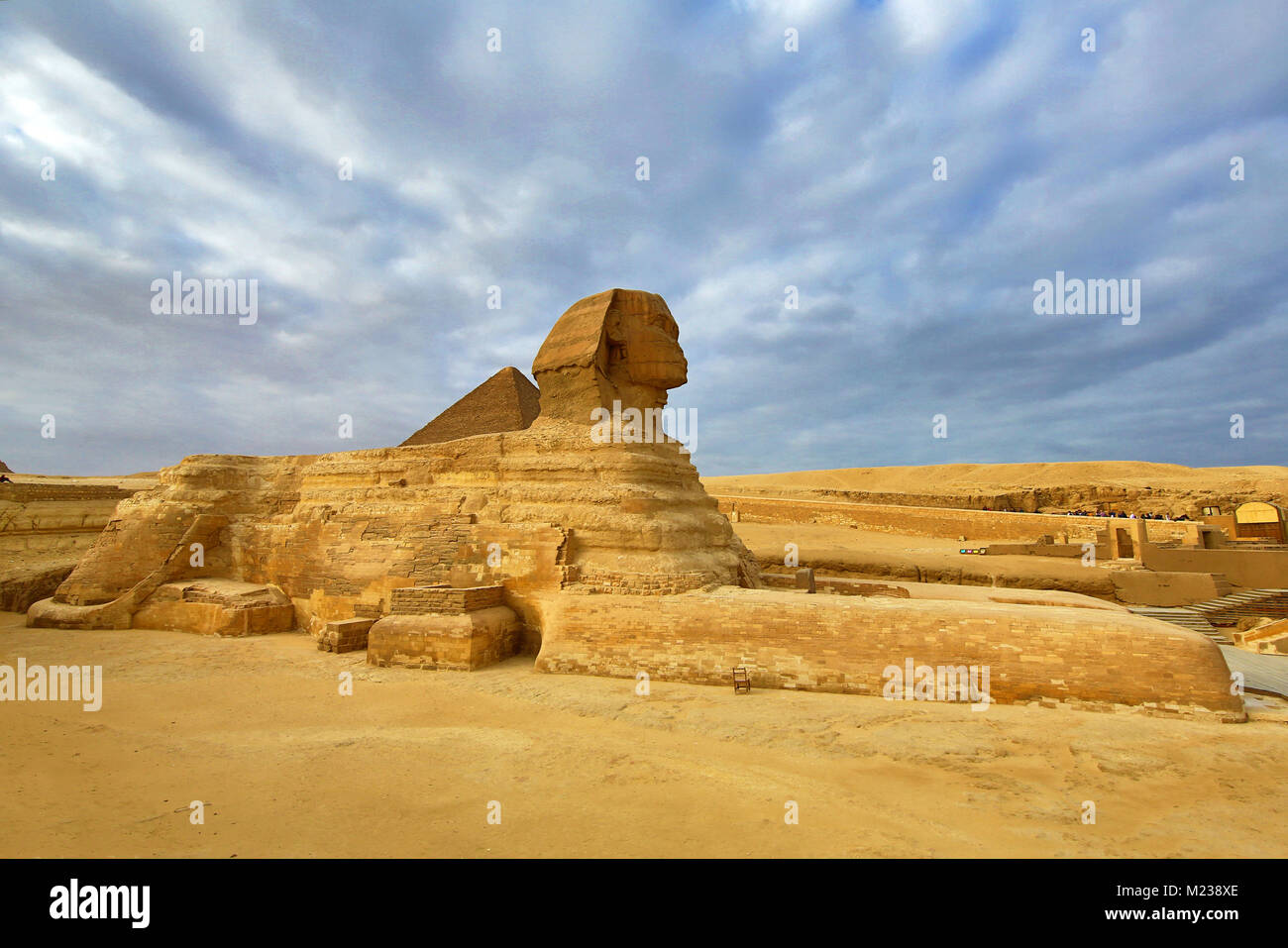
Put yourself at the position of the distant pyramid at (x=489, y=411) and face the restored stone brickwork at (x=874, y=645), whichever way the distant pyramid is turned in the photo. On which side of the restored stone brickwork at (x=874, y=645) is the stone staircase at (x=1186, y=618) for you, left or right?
left

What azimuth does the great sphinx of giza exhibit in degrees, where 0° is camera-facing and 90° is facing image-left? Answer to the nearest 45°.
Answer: approximately 270°

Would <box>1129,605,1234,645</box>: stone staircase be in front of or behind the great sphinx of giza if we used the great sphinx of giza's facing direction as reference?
in front

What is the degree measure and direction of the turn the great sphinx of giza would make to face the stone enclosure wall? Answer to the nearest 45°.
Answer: approximately 45° to its left

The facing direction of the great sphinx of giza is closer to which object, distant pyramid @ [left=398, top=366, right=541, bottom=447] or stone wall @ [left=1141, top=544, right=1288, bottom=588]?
the stone wall

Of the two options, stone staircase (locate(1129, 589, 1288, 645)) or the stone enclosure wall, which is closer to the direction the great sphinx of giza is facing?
the stone staircase

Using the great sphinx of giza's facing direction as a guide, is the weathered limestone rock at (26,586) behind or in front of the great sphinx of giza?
behind

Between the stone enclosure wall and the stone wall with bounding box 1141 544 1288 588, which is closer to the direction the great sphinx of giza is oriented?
the stone wall

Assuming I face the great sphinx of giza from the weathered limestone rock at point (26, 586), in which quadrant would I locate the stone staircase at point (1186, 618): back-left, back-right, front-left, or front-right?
front-left
